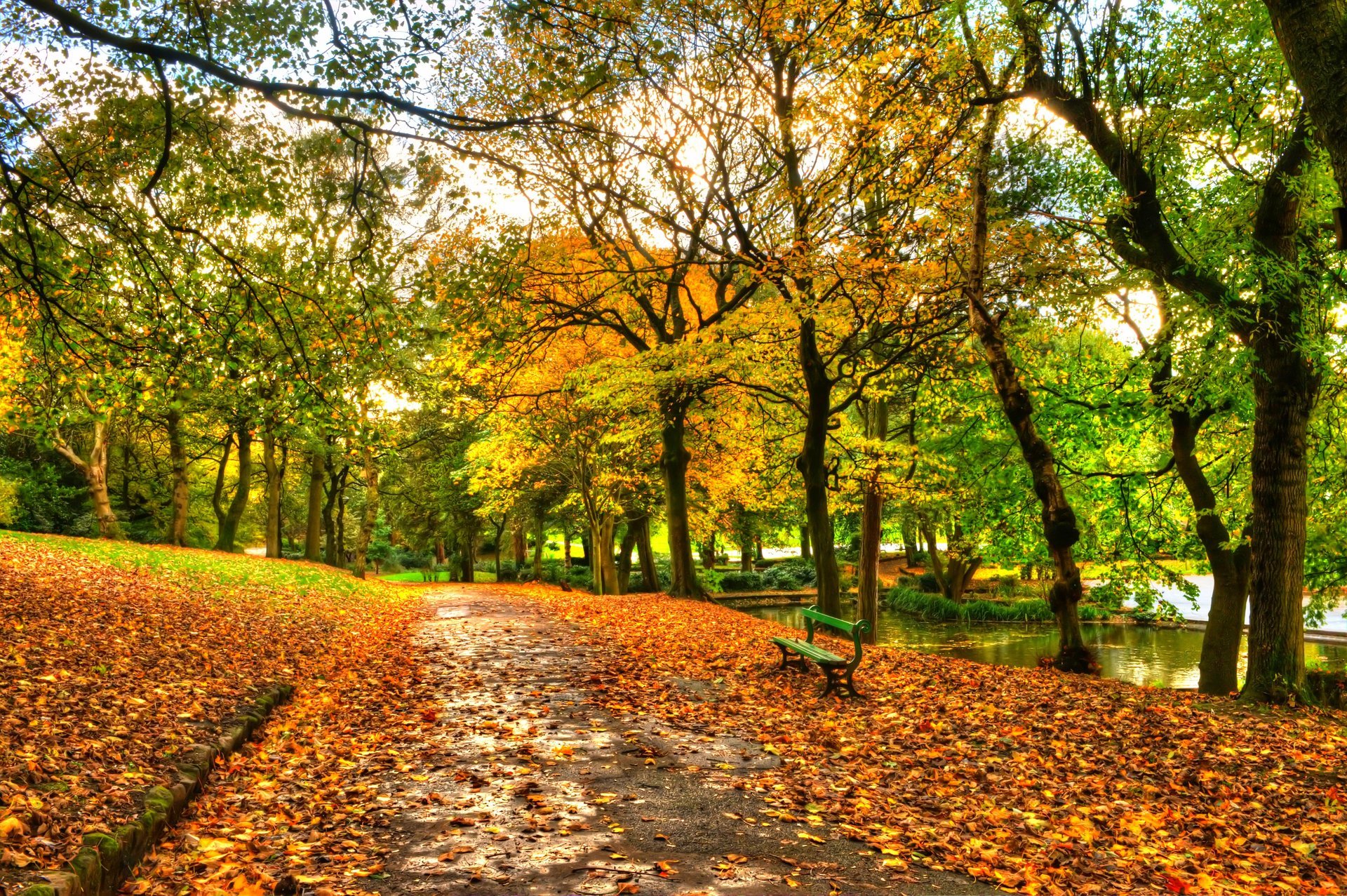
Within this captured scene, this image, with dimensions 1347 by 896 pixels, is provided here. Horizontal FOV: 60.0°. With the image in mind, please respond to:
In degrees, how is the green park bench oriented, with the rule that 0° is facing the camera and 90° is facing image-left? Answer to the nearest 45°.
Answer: approximately 45°

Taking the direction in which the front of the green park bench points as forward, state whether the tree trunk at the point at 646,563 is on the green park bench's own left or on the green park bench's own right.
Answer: on the green park bench's own right

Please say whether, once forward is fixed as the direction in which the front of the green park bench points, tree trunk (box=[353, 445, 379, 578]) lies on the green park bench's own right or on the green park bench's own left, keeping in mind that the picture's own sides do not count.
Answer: on the green park bench's own right

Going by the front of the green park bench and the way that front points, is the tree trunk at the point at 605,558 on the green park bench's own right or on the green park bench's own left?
on the green park bench's own right

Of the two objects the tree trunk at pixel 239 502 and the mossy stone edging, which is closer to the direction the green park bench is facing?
the mossy stone edging

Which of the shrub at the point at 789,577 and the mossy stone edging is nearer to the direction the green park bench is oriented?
the mossy stone edging

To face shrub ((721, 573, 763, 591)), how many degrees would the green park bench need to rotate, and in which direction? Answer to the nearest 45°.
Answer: approximately 135° to its right

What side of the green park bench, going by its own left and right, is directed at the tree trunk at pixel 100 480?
right

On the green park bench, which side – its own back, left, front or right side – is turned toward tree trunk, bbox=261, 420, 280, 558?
right

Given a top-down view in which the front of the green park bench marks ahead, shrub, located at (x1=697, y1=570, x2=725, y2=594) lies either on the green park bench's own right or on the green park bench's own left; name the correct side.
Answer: on the green park bench's own right

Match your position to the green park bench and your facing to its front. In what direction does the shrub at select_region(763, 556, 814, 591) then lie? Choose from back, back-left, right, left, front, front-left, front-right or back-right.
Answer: back-right

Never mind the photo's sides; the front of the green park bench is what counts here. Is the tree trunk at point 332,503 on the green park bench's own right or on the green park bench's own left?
on the green park bench's own right

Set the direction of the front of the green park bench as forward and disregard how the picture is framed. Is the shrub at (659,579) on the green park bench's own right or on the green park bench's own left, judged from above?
on the green park bench's own right
